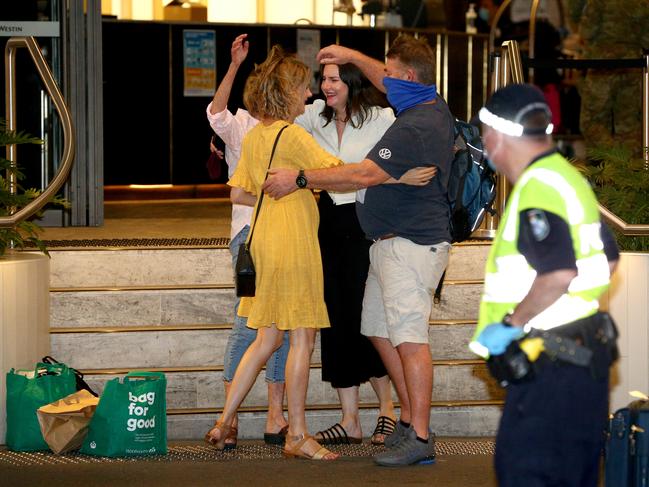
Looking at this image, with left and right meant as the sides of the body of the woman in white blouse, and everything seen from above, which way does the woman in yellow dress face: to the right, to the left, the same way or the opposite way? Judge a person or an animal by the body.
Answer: the opposite way

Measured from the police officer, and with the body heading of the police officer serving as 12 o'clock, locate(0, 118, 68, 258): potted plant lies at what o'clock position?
The potted plant is roughly at 12 o'clock from the police officer.

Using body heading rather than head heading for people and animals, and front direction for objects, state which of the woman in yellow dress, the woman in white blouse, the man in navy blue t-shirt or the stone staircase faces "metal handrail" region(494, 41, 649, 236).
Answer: the woman in yellow dress

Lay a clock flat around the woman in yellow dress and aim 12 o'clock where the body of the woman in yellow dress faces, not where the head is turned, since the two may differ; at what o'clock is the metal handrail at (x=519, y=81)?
The metal handrail is roughly at 12 o'clock from the woman in yellow dress.

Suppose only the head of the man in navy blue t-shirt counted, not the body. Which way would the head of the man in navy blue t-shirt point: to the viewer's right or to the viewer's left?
to the viewer's left

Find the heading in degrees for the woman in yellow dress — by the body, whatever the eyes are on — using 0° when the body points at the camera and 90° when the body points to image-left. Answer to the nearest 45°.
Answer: approximately 225°

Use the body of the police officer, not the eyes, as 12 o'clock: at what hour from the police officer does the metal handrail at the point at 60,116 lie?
The metal handrail is roughly at 12 o'clock from the police officer.

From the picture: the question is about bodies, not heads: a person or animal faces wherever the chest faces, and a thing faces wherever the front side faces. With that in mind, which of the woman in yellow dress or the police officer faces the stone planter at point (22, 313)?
the police officer

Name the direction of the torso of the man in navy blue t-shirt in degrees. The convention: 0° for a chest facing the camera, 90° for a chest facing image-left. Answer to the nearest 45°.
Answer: approximately 90°

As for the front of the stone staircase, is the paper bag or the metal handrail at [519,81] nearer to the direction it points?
the paper bag

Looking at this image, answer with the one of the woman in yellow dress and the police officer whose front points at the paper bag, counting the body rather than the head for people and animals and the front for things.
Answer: the police officer

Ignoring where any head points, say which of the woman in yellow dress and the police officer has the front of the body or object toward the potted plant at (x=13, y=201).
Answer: the police officer
